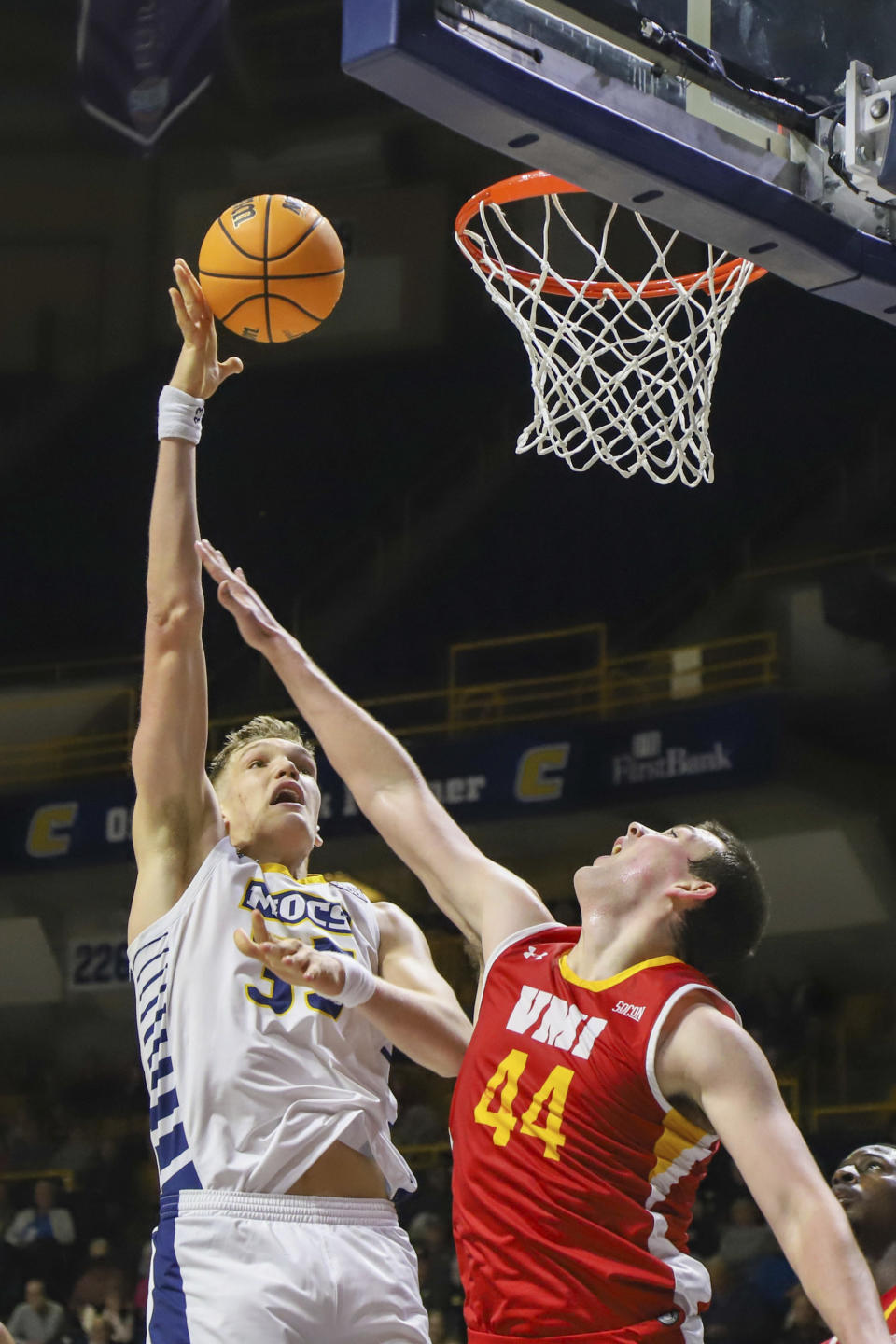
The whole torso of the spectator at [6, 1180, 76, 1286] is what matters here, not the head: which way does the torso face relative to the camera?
toward the camera

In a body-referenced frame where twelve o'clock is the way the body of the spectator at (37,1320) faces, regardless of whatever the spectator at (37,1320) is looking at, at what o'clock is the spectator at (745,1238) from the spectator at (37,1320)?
the spectator at (745,1238) is roughly at 10 o'clock from the spectator at (37,1320).

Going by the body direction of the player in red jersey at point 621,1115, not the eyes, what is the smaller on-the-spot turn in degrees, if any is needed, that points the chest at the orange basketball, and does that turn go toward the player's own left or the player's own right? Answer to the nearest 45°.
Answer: approximately 90° to the player's own right

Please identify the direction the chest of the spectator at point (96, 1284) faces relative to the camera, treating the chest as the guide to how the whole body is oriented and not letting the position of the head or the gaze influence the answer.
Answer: toward the camera

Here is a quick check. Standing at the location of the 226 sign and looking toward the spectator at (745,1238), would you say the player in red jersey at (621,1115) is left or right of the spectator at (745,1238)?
right

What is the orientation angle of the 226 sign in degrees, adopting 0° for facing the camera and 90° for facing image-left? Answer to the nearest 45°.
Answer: approximately 0°

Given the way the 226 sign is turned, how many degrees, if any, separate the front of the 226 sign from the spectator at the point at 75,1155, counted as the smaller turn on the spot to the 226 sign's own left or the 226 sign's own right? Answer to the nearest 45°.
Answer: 0° — it already faces them

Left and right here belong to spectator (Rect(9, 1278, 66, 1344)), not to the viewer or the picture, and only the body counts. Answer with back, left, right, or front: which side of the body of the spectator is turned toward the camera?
front

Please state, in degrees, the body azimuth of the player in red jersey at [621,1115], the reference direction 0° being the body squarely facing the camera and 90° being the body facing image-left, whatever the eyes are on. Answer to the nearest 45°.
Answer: approximately 45°

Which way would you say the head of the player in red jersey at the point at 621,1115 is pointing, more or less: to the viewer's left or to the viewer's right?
to the viewer's left

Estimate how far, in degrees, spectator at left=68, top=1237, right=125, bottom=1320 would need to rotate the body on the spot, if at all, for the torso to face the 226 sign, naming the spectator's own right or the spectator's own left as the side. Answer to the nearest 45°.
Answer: approximately 180°
